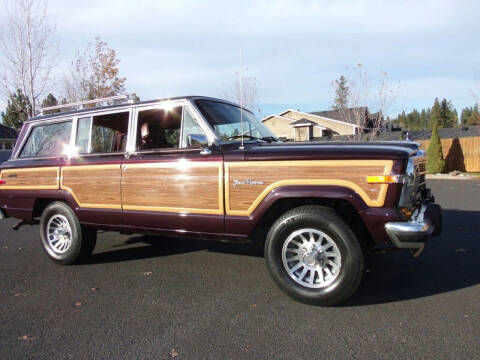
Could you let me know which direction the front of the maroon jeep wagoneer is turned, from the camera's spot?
facing the viewer and to the right of the viewer
